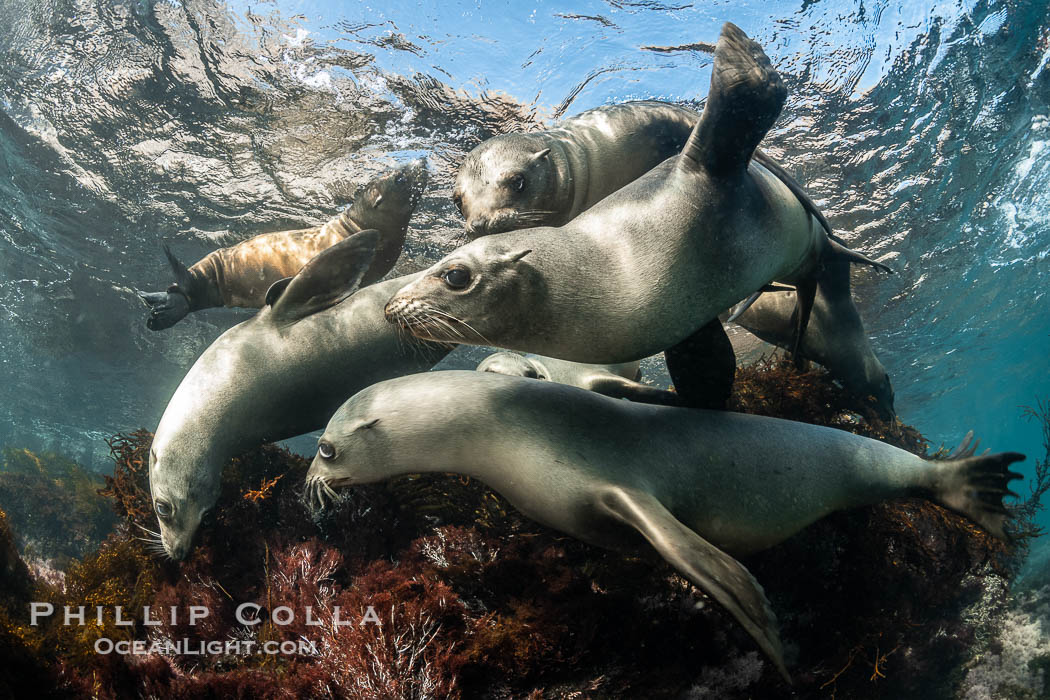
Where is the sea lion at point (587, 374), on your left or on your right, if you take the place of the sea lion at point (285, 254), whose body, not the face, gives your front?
on your right

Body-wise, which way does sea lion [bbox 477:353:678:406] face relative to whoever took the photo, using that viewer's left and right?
facing to the left of the viewer

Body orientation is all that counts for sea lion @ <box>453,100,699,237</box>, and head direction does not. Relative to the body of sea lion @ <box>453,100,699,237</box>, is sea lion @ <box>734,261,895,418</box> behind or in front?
behind

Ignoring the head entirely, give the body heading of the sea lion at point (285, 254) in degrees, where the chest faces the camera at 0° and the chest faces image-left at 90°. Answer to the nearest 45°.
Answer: approximately 270°

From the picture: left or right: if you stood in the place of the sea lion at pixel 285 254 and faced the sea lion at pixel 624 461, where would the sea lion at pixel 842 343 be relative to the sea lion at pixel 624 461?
left

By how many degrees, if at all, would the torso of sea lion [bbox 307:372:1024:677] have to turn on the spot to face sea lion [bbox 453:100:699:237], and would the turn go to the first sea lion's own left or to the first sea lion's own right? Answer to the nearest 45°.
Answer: approximately 45° to the first sea lion's own right

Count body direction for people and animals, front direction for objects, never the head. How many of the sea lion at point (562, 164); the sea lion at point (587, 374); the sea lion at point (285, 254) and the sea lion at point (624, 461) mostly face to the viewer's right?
1

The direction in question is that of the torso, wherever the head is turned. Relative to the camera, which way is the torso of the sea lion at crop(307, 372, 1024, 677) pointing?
to the viewer's left

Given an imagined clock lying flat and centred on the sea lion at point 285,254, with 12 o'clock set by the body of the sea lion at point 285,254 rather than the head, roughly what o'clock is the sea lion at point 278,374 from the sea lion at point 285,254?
the sea lion at point 278,374 is roughly at 3 o'clock from the sea lion at point 285,254.

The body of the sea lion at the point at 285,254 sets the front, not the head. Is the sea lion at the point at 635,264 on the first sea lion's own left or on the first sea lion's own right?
on the first sea lion's own right

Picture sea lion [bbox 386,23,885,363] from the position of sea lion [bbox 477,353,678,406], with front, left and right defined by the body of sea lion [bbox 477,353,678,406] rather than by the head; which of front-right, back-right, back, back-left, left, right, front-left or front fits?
left
